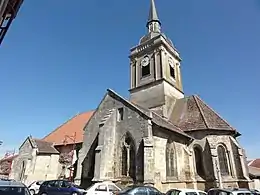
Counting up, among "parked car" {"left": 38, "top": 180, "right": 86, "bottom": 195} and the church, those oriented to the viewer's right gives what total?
1

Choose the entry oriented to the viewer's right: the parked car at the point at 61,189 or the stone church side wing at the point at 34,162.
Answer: the parked car

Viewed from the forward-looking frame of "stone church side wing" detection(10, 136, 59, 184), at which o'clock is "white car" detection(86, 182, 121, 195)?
The white car is roughly at 10 o'clock from the stone church side wing.

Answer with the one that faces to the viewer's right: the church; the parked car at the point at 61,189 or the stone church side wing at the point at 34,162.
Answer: the parked car

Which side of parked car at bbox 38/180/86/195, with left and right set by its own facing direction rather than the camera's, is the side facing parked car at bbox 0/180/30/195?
right

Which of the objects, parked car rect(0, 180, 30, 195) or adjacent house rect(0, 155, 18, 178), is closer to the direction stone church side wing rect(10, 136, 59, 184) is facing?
the parked car

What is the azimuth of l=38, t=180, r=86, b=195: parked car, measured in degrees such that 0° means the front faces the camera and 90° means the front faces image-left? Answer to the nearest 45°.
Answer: approximately 270°

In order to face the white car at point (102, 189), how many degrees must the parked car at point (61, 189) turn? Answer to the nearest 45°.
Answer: approximately 45° to its right

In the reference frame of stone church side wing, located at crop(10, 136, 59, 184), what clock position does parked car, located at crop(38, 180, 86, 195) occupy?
The parked car is roughly at 10 o'clock from the stone church side wing.
